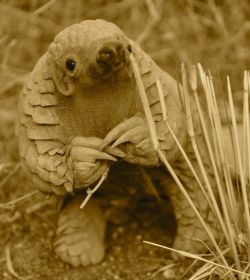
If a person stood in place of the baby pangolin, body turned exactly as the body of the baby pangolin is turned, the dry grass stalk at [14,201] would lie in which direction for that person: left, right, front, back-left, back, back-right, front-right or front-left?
back-right

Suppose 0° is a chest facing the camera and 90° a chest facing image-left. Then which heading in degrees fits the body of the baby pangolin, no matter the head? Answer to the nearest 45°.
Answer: approximately 0°
